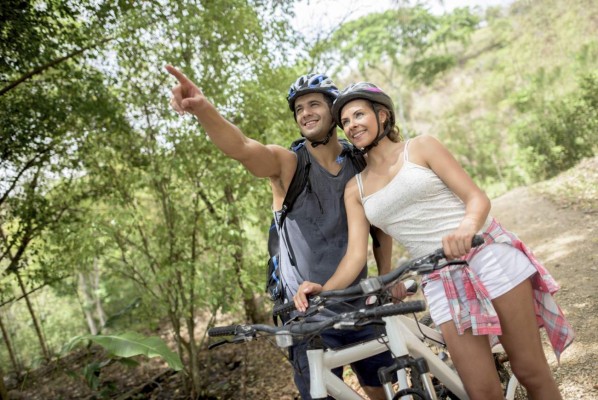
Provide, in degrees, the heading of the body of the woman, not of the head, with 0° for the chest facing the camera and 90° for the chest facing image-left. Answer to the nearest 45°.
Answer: approximately 45°

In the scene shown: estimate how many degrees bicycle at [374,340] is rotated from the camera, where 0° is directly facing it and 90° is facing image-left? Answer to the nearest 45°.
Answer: approximately 45°

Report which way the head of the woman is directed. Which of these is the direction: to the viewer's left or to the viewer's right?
to the viewer's left

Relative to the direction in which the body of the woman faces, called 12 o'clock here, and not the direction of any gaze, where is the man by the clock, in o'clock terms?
The man is roughly at 2 o'clock from the woman.
